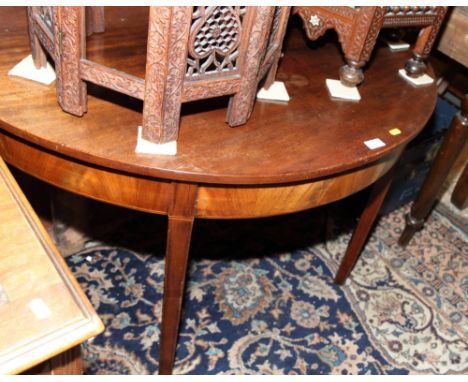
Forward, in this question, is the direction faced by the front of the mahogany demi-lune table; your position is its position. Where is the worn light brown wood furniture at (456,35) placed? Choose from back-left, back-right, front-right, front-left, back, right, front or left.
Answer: back-left

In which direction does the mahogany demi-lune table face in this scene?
toward the camera
